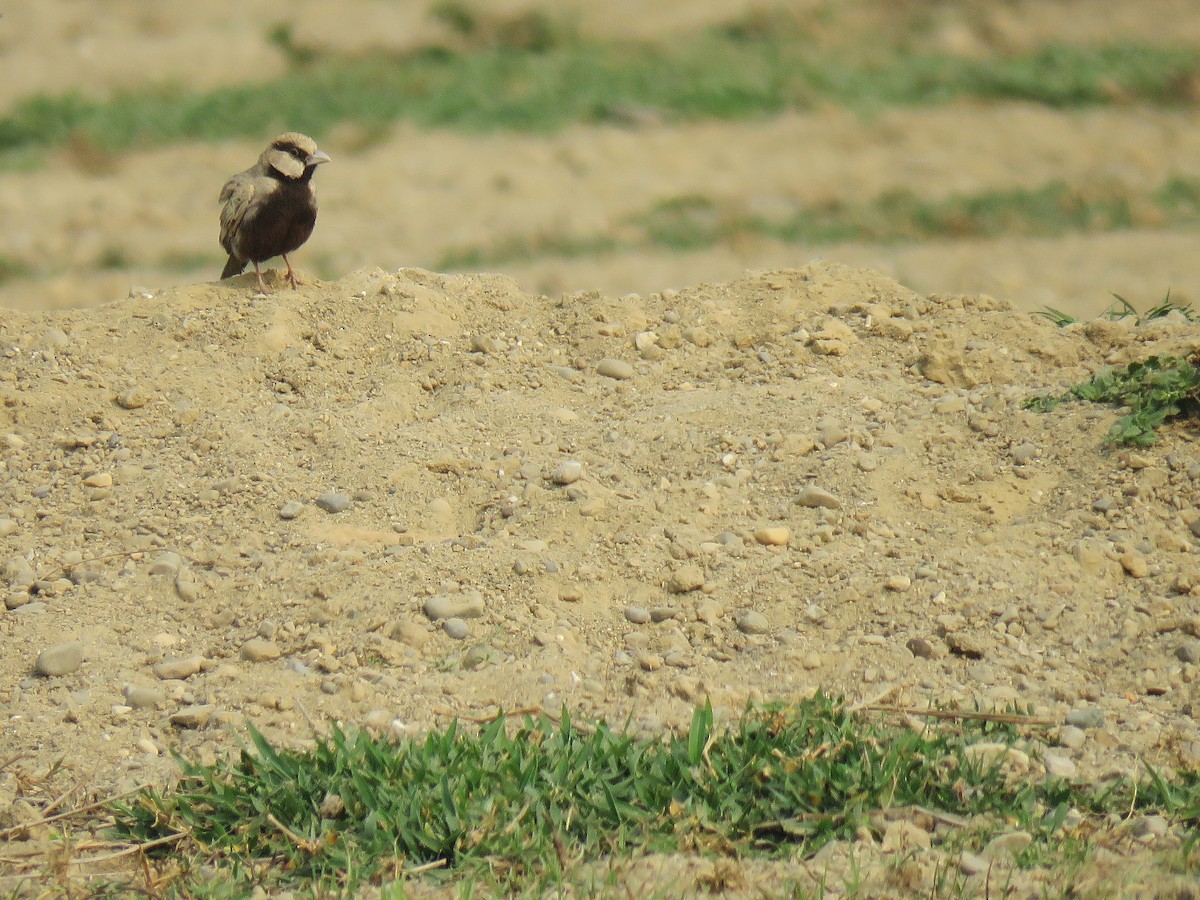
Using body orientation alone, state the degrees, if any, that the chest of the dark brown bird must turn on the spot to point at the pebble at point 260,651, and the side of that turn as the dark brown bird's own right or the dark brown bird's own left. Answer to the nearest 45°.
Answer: approximately 45° to the dark brown bird's own right

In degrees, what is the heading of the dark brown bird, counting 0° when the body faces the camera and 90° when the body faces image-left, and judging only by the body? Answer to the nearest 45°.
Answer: approximately 315°

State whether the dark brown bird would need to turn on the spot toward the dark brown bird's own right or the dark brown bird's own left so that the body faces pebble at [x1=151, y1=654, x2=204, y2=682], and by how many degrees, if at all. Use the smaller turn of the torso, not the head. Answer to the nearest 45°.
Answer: approximately 45° to the dark brown bird's own right

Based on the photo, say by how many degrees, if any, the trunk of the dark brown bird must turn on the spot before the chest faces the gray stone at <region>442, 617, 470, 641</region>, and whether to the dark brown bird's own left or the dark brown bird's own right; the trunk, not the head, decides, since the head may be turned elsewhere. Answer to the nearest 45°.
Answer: approximately 45° to the dark brown bird's own right

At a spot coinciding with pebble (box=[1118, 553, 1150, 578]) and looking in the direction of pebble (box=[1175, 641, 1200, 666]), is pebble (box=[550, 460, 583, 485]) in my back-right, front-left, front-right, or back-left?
back-right

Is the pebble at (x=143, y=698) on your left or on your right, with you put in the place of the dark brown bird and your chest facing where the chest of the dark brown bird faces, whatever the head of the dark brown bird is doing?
on your right

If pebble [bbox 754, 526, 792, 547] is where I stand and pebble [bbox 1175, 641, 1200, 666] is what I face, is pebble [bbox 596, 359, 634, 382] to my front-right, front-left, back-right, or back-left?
back-left

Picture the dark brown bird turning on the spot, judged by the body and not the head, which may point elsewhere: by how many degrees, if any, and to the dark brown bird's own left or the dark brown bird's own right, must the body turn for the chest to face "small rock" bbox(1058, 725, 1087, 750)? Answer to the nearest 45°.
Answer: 0° — it already faces it

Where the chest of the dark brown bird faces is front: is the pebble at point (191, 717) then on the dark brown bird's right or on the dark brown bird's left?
on the dark brown bird's right
